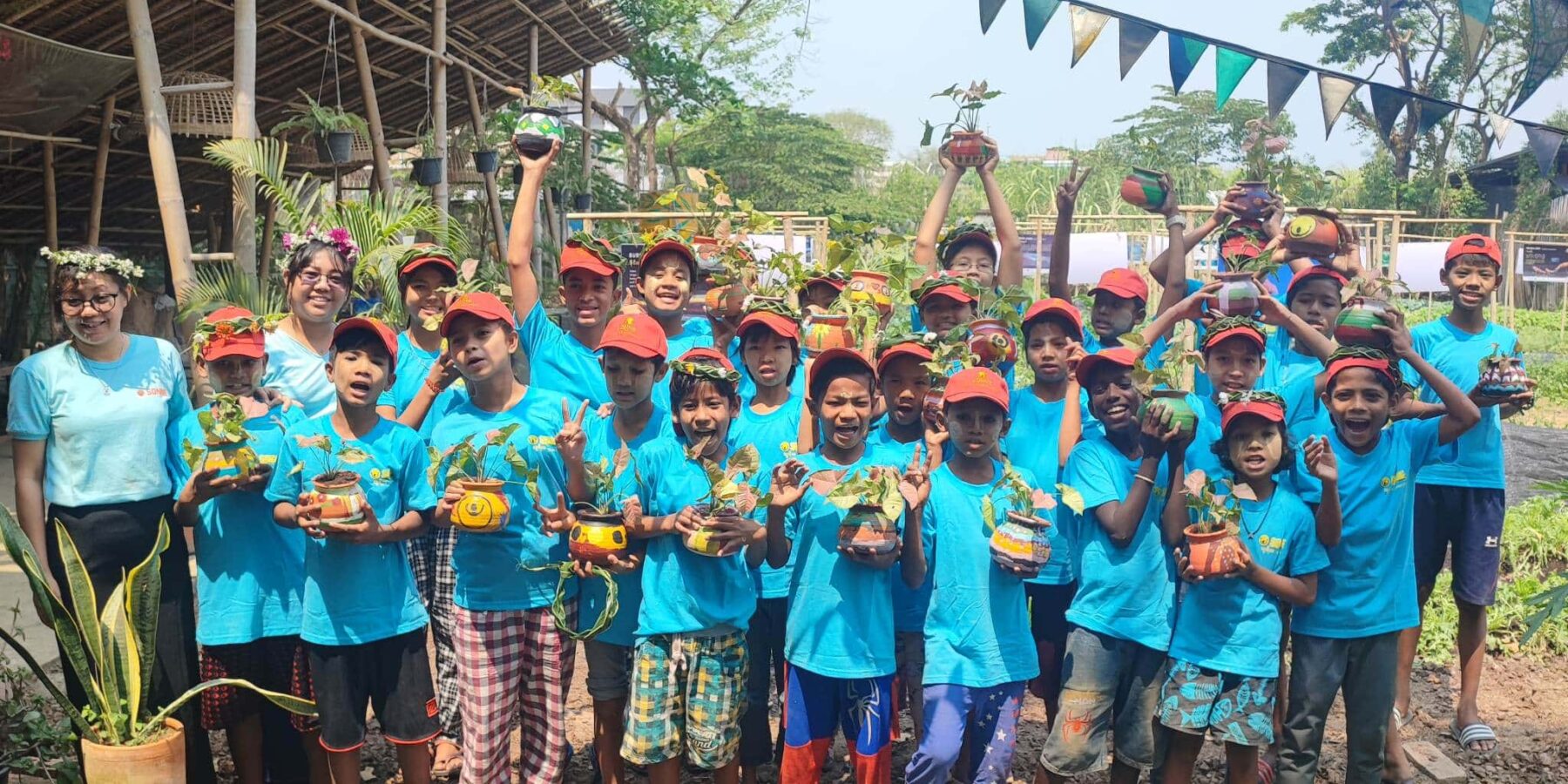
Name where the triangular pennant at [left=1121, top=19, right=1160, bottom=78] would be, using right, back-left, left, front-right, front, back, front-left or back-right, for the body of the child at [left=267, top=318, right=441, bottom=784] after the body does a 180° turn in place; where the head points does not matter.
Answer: right

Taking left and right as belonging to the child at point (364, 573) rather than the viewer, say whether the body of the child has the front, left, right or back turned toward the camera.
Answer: front

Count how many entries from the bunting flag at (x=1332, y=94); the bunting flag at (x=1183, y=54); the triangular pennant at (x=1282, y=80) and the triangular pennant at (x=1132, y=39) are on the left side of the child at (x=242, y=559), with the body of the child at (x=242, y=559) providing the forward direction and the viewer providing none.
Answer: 4

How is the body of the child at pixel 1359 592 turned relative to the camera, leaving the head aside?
toward the camera

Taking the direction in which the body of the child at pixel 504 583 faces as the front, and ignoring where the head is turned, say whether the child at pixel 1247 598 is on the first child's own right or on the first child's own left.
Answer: on the first child's own left

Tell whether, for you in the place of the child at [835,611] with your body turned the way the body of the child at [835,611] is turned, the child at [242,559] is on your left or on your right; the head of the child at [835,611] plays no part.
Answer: on your right

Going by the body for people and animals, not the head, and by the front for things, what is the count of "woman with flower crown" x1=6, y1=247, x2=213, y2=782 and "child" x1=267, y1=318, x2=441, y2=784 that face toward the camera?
2
